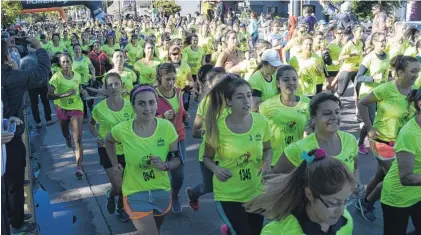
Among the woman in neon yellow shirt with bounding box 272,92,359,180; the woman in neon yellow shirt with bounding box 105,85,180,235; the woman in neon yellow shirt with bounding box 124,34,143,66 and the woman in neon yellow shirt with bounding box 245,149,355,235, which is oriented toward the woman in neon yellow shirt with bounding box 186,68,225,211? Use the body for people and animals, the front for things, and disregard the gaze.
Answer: the woman in neon yellow shirt with bounding box 124,34,143,66

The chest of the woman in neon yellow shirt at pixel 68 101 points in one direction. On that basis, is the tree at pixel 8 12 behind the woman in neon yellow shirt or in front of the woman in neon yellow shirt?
behind

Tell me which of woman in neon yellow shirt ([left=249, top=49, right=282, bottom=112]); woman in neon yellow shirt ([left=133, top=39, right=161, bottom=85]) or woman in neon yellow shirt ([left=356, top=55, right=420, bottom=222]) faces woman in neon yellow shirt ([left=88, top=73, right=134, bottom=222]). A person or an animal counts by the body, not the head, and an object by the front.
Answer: woman in neon yellow shirt ([left=133, top=39, right=161, bottom=85])

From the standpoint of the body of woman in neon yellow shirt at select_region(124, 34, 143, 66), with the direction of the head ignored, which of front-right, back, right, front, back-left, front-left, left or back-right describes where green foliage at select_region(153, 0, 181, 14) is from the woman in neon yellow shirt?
back

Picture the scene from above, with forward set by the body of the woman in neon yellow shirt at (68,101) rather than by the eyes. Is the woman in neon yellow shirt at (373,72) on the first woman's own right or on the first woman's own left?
on the first woman's own left

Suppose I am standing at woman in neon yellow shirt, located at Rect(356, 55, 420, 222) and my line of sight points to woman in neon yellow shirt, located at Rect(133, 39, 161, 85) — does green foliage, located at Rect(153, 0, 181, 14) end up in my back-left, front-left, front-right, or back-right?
front-right

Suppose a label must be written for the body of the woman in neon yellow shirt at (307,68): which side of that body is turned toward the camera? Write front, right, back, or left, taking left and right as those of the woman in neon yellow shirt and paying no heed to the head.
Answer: front

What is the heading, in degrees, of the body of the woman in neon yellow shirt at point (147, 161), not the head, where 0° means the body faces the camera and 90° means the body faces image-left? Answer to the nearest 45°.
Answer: approximately 0°

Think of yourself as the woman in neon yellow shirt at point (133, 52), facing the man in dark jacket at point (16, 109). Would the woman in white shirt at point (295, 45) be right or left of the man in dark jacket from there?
left

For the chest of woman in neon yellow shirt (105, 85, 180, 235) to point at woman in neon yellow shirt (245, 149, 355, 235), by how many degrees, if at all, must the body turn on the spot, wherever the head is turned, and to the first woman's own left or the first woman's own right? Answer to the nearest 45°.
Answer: approximately 45° to the first woman's own left

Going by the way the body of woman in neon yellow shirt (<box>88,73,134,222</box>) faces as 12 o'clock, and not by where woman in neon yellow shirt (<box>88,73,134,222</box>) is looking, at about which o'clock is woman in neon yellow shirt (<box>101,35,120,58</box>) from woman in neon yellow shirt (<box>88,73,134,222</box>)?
woman in neon yellow shirt (<box>101,35,120,58</box>) is roughly at 6 o'clock from woman in neon yellow shirt (<box>88,73,134,222</box>).

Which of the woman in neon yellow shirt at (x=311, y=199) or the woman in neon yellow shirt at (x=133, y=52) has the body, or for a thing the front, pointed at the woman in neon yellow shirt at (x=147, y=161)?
the woman in neon yellow shirt at (x=133, y=52)

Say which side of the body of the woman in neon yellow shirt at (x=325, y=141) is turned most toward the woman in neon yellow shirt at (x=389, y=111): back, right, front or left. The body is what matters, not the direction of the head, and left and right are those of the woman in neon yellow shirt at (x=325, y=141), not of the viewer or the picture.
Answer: left

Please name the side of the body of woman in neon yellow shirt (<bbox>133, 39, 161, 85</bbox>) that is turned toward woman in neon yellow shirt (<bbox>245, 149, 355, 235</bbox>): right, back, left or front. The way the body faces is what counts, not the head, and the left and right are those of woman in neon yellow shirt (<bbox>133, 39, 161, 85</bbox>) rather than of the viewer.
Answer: front

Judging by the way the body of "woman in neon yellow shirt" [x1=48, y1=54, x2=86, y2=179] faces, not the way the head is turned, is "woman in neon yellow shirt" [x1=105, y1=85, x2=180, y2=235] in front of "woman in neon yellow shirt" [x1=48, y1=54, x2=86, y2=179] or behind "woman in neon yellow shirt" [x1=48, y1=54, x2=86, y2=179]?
in front

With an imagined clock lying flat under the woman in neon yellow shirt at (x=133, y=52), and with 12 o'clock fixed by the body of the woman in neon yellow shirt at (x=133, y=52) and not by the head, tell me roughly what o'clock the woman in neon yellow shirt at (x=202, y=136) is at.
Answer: the woman in neon yellow shirt at (x=202, y=136) is roughly at 12 o'clock from the woman in neon yellow shirt at (x=133, y=52).

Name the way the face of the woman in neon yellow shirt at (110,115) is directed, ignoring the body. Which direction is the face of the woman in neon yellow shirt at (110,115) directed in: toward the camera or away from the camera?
toward the camera

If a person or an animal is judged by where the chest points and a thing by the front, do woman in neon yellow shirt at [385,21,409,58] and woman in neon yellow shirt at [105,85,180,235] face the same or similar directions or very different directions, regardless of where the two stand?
same or similar directions

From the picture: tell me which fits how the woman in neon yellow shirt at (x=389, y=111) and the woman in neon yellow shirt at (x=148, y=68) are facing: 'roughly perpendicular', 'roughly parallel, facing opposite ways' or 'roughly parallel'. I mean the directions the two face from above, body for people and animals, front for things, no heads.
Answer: roughly parallel

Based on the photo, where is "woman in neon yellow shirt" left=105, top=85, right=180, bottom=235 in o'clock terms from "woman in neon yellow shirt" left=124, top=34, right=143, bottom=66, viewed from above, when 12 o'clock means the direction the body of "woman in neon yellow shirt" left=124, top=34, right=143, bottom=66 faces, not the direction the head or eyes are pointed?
"woman in neon yellow shirt" left=105, top=85, right=180, bottom=235 is roughly at 12 o'clock from "woman in neon yellow shirt" left=124, top=34, right=143, bottom=66.
